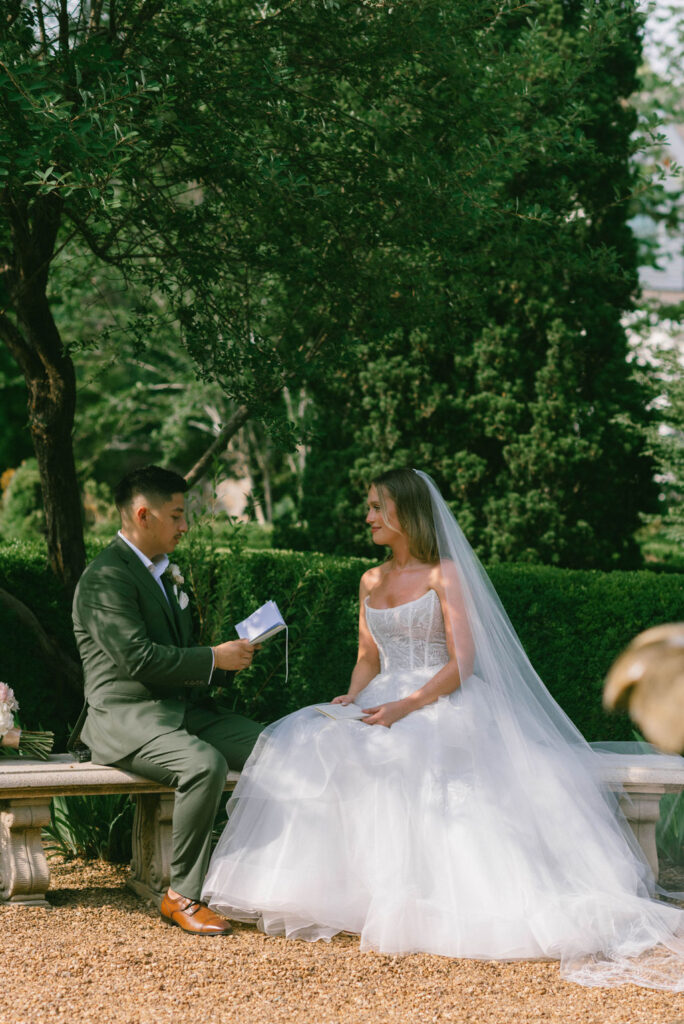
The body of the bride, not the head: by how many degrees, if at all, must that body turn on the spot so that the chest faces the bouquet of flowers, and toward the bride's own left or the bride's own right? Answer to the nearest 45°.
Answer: approximately 45° to the bride's own right

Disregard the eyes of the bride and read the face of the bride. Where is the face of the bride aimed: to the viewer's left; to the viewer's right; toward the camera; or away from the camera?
to the viewer's left

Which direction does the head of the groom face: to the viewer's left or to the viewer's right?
to the viewer's right

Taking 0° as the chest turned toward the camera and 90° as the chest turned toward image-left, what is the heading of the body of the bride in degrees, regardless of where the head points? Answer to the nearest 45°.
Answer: approximately 45°

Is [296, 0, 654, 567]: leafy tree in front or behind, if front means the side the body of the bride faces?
behind
